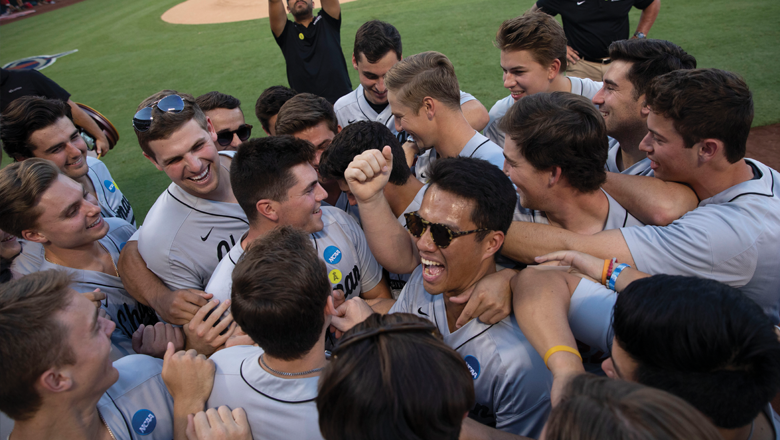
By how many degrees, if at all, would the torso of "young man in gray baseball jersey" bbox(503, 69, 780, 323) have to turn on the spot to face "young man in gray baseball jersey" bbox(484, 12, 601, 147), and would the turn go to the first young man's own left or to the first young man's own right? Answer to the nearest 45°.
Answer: approximately 45° to the first young man's own right

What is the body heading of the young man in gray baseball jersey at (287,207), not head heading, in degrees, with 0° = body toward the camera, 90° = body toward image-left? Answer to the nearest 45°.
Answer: approximately 315°

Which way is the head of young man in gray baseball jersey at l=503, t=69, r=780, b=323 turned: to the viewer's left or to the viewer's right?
to the viewer's left

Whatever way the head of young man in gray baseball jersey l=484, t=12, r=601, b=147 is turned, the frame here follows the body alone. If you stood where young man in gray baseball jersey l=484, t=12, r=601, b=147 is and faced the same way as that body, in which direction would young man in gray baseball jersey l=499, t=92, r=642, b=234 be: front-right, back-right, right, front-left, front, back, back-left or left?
front-left

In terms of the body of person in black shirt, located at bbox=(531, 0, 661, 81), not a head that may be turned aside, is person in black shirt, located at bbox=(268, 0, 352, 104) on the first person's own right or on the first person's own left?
on the first person's own right

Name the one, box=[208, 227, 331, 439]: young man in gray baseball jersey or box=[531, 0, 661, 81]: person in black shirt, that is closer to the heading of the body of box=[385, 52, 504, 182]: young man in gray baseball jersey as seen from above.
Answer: the young man in gray baseball jersey

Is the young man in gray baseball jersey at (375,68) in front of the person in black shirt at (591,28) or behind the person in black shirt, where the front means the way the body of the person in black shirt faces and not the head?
in front

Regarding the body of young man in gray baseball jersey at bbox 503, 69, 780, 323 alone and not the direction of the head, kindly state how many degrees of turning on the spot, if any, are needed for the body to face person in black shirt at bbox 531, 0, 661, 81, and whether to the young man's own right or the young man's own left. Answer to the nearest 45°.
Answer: approximately 90° to the young man's own right

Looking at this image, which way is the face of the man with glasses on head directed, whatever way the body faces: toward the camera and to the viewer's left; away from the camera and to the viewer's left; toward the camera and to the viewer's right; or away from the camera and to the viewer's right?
toward the camera and to the viewer's right

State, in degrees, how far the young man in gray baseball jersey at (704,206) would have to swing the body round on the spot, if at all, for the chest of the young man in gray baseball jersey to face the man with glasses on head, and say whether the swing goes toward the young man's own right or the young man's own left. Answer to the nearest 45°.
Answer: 0° — they already face them
